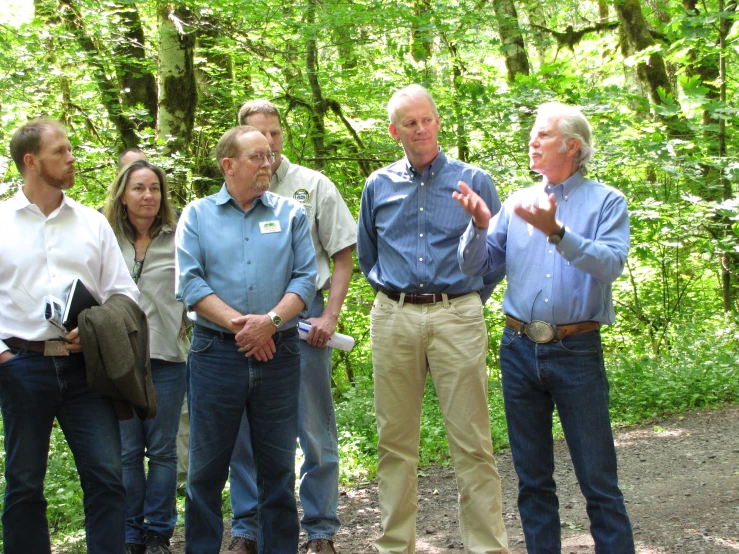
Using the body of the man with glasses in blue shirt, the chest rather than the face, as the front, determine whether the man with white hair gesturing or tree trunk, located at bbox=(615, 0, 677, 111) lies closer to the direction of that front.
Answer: the man with white hair gesturing

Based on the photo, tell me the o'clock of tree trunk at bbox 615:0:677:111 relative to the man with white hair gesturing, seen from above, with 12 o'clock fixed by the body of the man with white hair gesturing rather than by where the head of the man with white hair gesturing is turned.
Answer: The tree trunk is roughly at 5 o'clock from the man with white hair gesturing.

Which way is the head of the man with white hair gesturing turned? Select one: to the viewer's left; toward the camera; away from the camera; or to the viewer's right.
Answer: to the viewer's left

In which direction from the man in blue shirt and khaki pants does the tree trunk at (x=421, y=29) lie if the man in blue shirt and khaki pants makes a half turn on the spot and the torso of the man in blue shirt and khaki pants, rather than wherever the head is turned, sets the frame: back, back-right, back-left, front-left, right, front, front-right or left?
front

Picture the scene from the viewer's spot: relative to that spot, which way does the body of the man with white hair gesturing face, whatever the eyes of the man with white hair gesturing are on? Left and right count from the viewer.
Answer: facing the viewer and to the left of the viewer

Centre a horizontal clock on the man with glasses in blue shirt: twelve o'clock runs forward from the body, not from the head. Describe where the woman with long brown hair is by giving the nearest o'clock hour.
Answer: The woman with long brown hair is roughly at 5 o'clock from the man with glasses in blue shirt.

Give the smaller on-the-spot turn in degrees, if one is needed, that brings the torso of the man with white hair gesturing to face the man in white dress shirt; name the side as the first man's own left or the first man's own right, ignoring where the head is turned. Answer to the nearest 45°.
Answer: approximately 45° to the first man's own right

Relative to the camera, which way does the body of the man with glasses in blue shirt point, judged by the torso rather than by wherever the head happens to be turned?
toward the camera

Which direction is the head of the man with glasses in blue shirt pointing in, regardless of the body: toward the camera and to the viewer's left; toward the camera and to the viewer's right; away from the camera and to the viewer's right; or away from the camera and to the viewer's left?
toward the camera and to the viewer's right

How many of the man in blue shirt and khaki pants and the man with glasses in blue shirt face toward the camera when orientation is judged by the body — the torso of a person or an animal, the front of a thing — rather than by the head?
2

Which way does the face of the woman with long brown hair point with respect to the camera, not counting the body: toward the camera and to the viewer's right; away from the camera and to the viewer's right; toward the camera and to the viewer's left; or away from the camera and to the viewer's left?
toward the camera and to the viewer's right

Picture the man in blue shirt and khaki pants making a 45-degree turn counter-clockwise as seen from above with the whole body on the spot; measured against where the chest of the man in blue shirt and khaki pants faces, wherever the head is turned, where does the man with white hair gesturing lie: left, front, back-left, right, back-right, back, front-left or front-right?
front

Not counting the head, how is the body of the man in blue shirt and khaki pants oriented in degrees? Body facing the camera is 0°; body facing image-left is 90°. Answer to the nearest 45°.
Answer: approximately 0°

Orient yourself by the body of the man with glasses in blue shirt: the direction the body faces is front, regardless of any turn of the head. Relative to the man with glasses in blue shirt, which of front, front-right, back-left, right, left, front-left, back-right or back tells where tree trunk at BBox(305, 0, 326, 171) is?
back

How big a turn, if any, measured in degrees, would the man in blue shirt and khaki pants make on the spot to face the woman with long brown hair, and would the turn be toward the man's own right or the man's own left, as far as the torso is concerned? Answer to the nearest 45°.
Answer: approximately 90° to the man's own right

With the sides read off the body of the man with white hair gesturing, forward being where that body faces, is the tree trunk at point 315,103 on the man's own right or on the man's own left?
on the man's own right
